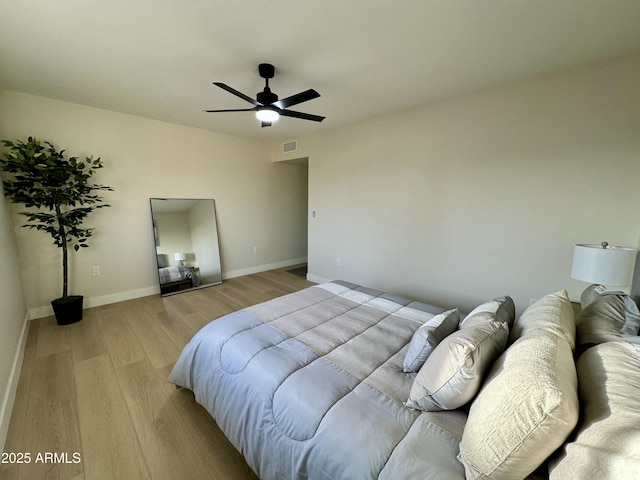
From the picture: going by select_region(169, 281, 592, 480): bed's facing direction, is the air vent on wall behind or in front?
in front

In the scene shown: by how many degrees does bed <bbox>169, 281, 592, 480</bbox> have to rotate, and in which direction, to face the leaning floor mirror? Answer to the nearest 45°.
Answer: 0° — it already faces it

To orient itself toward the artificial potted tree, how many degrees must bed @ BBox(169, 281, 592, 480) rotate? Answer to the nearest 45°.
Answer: approximately 45° to its left

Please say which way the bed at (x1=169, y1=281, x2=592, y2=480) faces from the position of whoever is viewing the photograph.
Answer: facing away from the viewer and to the left of the viewer

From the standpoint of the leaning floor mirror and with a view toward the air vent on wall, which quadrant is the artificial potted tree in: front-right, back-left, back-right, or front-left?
back-right
